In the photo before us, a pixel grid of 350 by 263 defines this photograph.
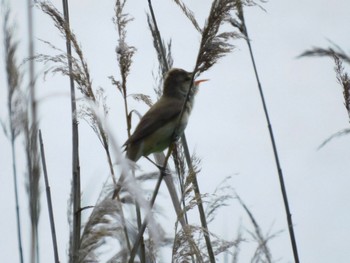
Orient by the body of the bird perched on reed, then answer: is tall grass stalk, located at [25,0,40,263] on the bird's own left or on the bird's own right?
on the bird's own right

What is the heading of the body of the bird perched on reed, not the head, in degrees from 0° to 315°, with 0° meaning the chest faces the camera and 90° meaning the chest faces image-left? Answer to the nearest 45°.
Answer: approximately 270°

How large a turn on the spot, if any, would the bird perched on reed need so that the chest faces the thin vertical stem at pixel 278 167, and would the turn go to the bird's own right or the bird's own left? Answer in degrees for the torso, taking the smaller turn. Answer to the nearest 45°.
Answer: approximately 45° to the bird's own right

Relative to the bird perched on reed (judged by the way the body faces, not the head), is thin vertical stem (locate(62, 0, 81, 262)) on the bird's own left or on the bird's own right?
on the bird's own right
